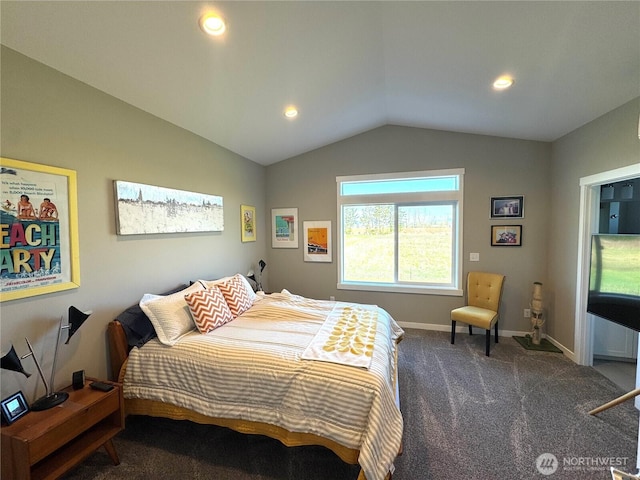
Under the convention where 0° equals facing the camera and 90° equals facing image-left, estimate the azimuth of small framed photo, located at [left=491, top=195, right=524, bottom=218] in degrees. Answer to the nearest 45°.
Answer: approximately 0°

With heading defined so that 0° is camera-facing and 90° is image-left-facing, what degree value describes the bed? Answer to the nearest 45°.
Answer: approximately 315°

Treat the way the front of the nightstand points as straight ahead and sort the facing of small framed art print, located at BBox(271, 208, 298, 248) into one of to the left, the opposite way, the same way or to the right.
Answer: to the right

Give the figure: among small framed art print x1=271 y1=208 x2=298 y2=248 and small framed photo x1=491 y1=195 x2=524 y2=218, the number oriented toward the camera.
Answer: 2

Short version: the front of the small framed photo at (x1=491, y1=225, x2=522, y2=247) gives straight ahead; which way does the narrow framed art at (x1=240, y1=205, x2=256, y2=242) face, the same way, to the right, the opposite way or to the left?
to the left

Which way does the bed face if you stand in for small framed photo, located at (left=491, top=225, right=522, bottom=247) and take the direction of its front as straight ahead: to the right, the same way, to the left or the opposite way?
to the left

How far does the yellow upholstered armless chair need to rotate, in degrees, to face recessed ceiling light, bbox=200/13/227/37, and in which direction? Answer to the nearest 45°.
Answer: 0° — it already faces it

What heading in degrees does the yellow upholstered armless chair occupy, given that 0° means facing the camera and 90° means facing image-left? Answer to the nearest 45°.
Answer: approximately 45°

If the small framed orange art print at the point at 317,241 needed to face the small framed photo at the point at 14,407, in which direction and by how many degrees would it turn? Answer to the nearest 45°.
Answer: approximately 45° to its right
